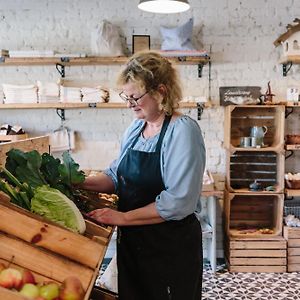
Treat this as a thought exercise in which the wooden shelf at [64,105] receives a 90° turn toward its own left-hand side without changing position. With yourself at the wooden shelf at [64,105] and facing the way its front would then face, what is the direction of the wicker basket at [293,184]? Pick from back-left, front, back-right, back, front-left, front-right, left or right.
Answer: front

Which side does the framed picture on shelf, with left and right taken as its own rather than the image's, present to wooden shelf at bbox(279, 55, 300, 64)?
left

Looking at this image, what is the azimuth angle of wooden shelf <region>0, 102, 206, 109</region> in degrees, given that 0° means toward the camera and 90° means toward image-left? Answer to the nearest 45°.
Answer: approximately 0°

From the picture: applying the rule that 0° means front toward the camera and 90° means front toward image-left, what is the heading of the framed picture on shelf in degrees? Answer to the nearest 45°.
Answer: approximately 0°

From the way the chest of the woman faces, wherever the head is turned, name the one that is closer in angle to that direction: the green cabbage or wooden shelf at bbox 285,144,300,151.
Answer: the green cabbage

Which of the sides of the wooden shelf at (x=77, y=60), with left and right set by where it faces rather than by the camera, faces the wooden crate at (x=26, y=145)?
front

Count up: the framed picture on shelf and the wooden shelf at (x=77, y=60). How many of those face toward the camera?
2

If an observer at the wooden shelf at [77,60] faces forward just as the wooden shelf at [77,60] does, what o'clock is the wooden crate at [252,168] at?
The wooden crate is roughly at 9 o'clock from the wooden shelf.

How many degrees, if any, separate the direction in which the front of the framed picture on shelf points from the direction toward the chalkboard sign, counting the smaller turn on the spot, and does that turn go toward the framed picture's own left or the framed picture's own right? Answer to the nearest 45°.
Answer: approximately 90° to the framed picture's own left

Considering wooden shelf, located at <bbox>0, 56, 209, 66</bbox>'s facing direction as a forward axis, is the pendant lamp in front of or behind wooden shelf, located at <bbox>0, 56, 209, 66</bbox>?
in front

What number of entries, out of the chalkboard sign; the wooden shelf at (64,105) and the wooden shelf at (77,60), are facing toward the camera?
3
